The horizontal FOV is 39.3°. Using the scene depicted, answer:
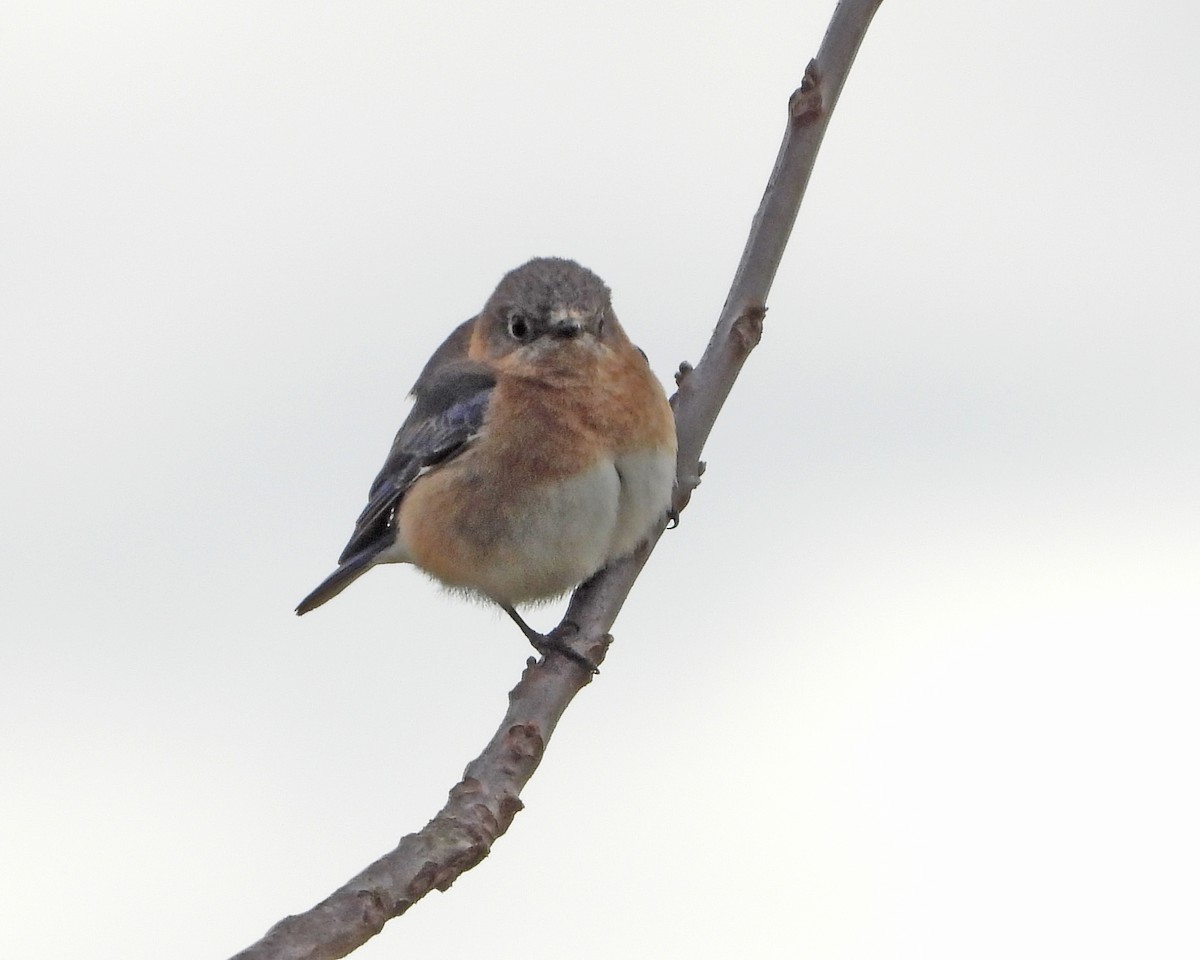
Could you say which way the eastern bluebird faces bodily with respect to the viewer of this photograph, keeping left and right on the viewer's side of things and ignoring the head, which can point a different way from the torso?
facing the viewer and to the right of the viewer
